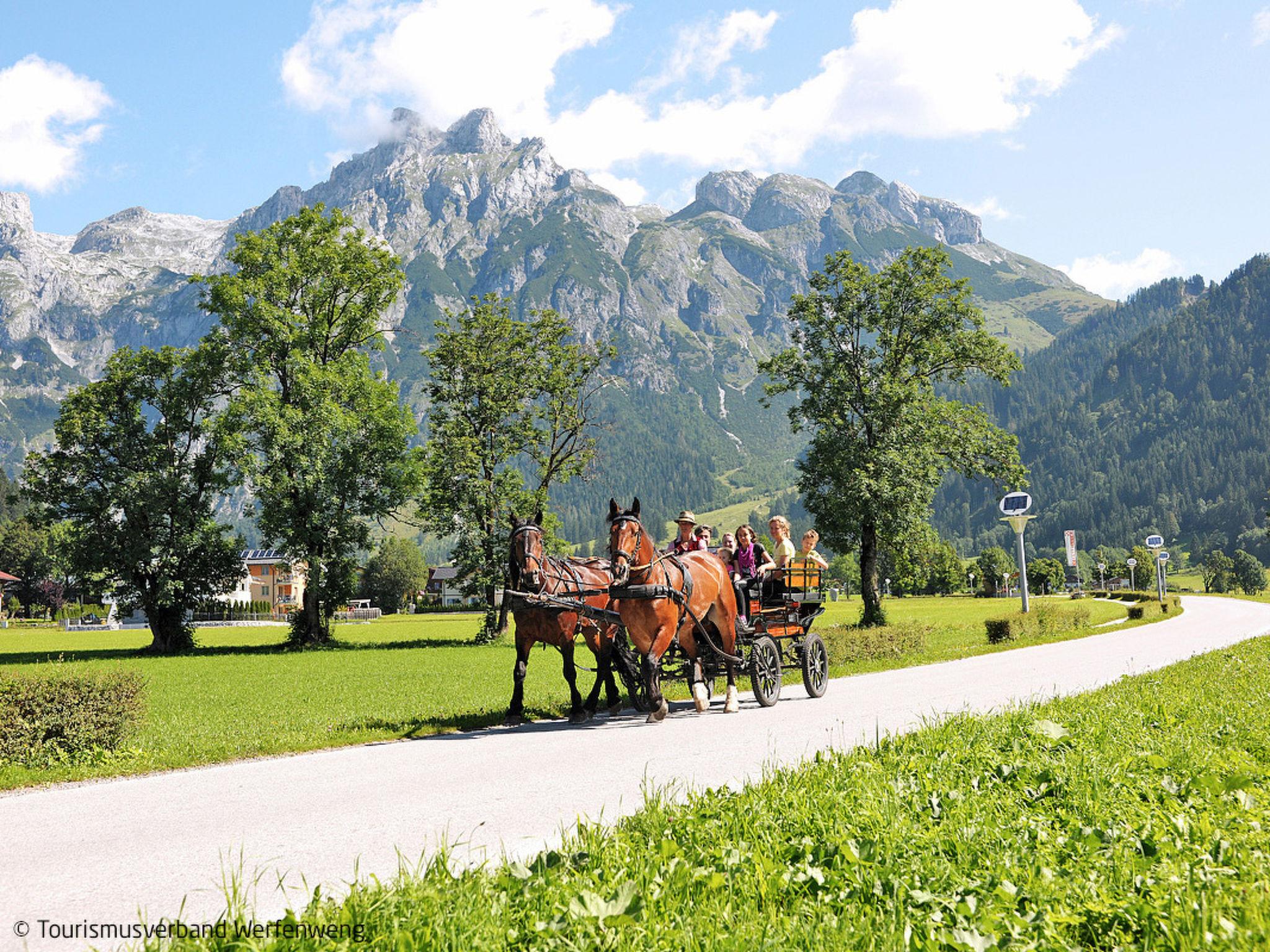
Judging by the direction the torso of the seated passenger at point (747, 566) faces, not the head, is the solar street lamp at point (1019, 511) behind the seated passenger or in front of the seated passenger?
behind

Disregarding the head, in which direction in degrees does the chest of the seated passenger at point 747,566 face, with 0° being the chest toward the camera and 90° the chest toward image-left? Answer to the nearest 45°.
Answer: approximately 45°

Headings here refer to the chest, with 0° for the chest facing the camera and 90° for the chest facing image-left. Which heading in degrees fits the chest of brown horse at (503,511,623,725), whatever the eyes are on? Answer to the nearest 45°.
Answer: approximately 45°

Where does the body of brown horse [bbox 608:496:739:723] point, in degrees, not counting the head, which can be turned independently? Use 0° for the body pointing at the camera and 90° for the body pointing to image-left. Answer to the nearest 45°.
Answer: approximately 45°

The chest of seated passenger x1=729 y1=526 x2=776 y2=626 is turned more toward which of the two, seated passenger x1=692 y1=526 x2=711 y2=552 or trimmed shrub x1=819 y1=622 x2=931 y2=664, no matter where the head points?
the seated passenger

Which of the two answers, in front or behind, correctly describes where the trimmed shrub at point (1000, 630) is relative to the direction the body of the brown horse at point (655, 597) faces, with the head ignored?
behind

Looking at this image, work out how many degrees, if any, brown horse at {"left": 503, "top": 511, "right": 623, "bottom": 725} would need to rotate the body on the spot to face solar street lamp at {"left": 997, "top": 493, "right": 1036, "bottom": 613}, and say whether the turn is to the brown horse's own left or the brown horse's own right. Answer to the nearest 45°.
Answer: approximately 180°
